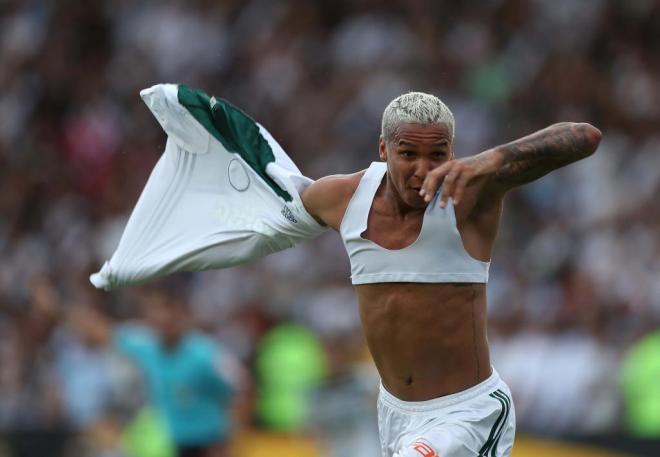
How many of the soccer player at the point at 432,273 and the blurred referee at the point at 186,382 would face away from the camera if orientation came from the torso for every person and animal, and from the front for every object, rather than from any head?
0

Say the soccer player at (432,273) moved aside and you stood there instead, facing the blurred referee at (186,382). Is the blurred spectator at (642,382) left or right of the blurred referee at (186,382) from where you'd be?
right

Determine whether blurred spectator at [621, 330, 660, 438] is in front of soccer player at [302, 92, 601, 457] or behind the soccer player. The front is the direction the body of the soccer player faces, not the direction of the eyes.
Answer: behind

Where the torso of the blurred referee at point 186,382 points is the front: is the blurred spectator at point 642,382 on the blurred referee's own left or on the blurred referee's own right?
on the blurred referee's own left

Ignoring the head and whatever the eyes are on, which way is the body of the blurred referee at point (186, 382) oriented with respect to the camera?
toward the camera

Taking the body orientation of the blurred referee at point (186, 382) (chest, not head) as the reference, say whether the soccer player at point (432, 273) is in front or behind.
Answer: in front

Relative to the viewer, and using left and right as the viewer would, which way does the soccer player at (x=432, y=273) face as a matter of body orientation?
facing the viewer and to the left of the viewer

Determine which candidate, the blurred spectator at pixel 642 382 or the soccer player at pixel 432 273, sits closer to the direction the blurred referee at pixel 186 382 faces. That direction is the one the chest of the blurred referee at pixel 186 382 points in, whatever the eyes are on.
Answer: the soccer player
